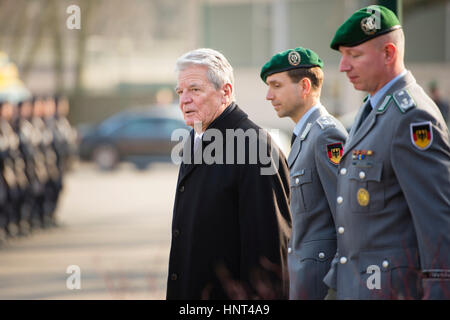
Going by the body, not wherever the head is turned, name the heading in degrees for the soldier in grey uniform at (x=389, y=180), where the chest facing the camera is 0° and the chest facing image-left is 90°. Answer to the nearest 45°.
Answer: approximately 45°

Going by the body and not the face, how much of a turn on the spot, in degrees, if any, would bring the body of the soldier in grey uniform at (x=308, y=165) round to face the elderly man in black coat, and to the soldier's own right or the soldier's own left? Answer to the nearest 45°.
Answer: approximately 45° to the soldier's own left

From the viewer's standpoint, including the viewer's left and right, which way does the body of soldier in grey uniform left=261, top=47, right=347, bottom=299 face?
facing to the left of the viewer

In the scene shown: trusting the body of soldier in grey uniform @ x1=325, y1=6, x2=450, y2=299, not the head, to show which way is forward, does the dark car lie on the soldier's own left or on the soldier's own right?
on the soldier's own right

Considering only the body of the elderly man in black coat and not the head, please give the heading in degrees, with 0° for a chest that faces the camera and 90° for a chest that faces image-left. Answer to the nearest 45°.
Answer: approximately 45°
